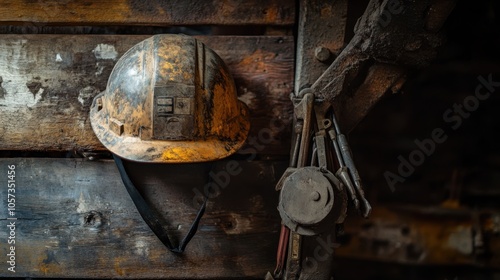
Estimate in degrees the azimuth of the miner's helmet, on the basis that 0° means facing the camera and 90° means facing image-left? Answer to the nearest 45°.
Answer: approximately 0°
